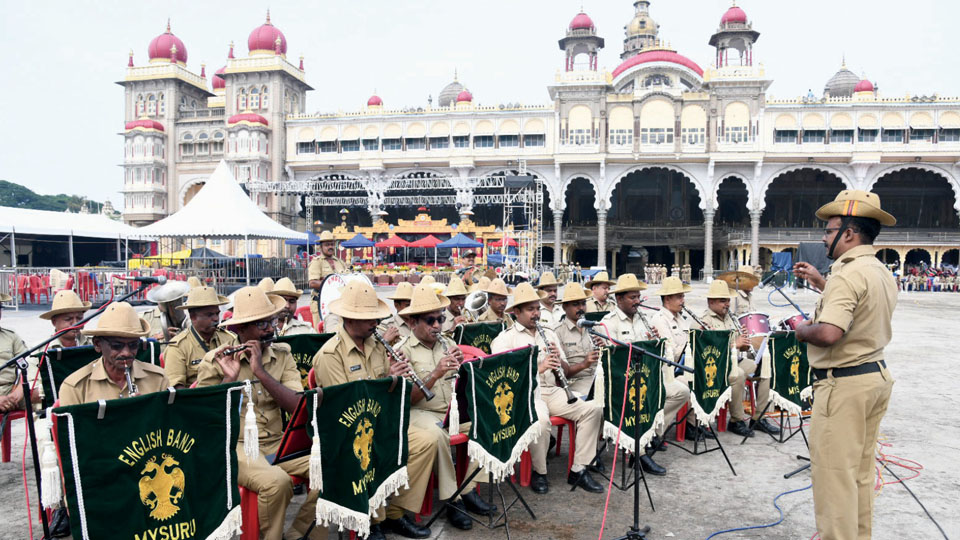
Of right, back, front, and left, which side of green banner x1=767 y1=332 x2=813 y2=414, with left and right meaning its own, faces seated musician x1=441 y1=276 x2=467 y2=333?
right

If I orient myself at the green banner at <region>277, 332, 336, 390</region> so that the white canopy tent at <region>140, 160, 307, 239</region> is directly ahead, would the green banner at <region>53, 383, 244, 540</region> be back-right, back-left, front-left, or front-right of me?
back-left

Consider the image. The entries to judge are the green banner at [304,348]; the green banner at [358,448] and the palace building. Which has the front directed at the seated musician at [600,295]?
the palace building

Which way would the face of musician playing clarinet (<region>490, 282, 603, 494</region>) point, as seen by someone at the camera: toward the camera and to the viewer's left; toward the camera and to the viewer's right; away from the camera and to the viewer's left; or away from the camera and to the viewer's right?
toward the camera and to the viewer's right

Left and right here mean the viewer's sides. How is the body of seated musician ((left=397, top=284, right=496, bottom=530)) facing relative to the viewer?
facing the viewer and to the right of the viewer

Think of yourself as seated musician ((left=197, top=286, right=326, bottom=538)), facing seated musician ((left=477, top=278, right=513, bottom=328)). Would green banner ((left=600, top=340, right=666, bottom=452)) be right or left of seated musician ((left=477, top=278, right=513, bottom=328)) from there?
right

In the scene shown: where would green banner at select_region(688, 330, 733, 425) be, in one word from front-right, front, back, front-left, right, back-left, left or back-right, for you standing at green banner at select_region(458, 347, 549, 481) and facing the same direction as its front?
left

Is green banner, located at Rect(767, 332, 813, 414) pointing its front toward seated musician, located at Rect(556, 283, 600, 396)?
no

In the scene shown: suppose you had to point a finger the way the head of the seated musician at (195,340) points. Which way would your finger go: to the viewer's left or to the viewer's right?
to the viewer's right

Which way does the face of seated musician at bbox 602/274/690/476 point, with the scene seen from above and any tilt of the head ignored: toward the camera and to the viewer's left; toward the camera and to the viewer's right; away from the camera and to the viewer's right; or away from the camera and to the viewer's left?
toward the camera and to the viewer's right

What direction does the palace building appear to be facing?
toward the camera

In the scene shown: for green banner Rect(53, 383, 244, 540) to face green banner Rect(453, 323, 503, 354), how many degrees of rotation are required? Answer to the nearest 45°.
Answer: approximately 135° to its left

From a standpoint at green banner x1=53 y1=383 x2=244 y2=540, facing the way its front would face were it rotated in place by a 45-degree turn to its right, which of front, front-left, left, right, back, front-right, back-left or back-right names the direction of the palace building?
back

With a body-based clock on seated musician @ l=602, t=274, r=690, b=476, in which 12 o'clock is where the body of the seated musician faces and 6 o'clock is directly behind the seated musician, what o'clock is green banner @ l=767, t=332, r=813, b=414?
The green banner is roughly at 10 o'clock from the seated musician.

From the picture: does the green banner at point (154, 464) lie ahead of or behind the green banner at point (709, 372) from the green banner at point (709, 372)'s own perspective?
ahead

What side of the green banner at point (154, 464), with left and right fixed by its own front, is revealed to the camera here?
front

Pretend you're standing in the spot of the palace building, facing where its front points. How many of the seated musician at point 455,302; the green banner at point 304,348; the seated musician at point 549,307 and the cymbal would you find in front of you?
4

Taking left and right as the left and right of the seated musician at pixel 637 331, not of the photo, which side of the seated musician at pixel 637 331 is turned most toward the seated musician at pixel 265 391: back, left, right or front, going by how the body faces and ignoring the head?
right
